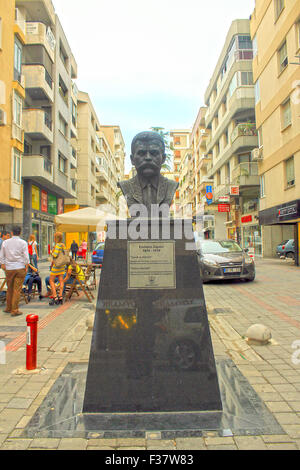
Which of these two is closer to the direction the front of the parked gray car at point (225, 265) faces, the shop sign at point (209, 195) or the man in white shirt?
the man in white shirt

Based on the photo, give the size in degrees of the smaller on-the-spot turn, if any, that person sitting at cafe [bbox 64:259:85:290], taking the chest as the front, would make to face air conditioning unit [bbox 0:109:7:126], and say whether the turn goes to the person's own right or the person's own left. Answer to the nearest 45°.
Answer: approximately 90° to the person's own right

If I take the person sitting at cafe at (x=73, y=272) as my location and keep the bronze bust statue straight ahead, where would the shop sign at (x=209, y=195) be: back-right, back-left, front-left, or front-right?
back-left

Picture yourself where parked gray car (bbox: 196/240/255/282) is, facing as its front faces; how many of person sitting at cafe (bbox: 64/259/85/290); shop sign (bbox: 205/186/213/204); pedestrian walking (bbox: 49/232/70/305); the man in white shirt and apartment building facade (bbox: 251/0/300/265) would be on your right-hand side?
3

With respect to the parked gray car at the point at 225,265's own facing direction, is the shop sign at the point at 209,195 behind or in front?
behind

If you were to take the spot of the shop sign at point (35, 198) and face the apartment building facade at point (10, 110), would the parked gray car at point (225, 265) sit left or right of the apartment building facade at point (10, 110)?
left

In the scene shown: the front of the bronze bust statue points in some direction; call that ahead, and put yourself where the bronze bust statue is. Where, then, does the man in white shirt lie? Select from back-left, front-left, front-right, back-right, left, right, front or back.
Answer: back-right

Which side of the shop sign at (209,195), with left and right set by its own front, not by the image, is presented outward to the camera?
front

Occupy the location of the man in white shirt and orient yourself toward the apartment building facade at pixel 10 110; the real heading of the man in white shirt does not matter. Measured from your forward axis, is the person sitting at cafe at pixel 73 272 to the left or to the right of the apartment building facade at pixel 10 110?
right

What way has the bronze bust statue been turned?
toward the camera

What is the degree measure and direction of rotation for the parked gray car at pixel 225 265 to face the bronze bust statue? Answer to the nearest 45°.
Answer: approximately 45° to its right
